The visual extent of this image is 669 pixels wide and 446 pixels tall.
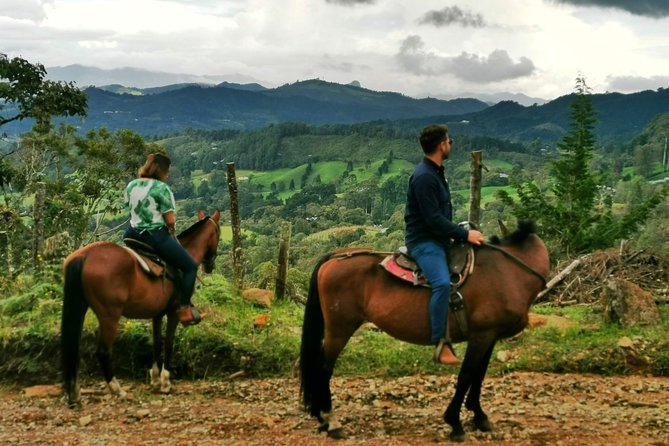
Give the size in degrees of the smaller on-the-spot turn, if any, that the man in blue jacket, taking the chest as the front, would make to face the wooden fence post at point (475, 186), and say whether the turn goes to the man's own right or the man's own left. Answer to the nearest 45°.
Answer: approximately 90° to the man's own left

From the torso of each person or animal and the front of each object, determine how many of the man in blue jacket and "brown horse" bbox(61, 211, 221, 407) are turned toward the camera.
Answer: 0

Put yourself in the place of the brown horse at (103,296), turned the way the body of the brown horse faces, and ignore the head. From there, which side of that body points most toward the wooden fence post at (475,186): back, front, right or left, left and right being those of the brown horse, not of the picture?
front

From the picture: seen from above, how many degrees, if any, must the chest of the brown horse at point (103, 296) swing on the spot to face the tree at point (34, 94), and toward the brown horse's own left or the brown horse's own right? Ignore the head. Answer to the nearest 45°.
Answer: approximately 45° to the brown horse's own left

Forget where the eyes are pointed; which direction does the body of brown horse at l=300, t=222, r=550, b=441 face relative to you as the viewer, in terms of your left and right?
facing to the right of the viewer

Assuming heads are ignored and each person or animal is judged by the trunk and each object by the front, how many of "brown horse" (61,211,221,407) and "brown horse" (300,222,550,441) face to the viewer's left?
0

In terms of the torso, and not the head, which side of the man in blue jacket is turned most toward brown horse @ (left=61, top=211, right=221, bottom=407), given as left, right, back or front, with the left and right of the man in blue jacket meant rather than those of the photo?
back

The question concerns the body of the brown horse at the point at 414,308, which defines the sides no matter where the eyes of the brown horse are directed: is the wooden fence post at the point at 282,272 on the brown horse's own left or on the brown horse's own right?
on the brown horse's own left

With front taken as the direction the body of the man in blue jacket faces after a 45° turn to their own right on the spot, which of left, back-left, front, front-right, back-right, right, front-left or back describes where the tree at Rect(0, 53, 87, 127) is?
back
